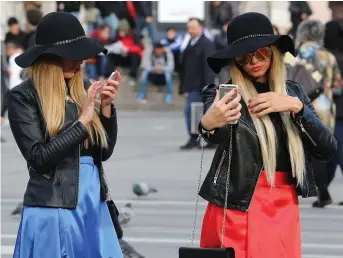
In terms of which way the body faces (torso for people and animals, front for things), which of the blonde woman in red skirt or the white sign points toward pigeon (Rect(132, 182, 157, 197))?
the white sign

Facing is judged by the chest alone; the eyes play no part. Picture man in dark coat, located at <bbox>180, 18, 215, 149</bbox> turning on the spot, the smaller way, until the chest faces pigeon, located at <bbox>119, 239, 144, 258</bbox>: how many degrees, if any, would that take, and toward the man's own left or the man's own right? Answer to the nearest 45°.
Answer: approximately 45° to the man's own left

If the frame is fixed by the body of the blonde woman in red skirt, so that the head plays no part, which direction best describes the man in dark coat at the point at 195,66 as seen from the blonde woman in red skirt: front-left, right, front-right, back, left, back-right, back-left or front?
back

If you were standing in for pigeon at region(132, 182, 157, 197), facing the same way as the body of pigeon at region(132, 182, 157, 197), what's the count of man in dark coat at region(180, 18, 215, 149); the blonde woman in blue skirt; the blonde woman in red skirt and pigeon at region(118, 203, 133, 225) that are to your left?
3

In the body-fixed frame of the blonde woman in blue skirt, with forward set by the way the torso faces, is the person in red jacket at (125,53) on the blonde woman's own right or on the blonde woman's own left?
on the blonde woman's own left

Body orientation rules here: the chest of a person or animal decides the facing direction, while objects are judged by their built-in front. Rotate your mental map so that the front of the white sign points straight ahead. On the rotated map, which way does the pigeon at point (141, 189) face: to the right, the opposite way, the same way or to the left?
to the right

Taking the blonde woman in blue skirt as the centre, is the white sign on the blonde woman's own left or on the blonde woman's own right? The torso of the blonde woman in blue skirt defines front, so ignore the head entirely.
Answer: on the blonde woman's own left

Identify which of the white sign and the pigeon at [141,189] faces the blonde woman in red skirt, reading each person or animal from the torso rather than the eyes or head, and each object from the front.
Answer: the white sign

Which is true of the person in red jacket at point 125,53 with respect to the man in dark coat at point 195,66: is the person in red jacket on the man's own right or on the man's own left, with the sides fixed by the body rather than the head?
on the man's own right

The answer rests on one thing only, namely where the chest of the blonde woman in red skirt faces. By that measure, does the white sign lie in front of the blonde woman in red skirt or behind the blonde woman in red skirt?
behind

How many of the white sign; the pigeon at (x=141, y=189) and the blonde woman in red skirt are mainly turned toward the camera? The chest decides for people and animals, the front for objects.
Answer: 2

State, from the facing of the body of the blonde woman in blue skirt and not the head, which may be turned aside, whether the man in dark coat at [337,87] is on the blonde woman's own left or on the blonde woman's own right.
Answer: on the blonde woman's own left
